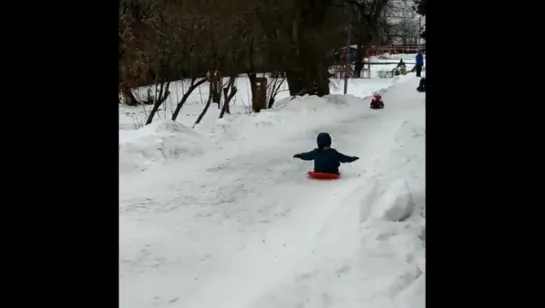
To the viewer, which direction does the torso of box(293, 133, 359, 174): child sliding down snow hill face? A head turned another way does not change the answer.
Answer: away from the camera

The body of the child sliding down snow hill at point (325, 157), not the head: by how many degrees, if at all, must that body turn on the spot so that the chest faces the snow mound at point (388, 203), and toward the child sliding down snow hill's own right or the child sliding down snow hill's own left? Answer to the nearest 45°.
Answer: approximately 180°

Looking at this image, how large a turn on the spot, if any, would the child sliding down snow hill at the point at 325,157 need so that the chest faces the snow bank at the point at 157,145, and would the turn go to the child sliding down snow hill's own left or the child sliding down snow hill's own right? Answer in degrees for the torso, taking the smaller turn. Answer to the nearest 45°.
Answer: approximately 45° to the child sliding down snow hill's own left

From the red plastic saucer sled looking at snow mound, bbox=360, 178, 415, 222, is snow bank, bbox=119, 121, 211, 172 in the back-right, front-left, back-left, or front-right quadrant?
back-right
